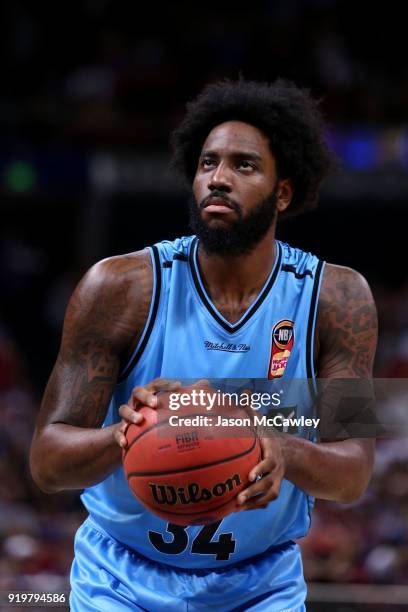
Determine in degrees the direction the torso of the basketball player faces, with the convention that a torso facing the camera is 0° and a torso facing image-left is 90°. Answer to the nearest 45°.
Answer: approximately 0°
